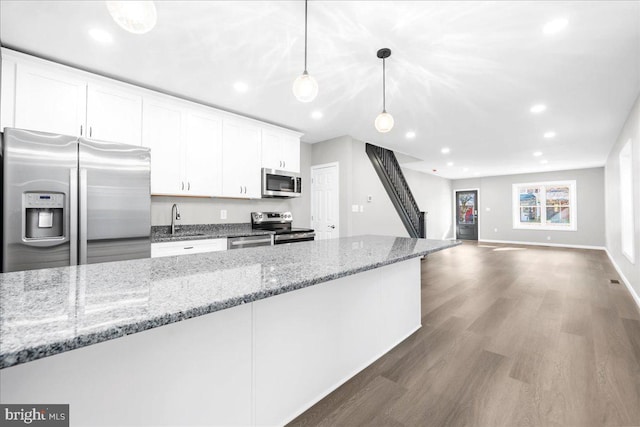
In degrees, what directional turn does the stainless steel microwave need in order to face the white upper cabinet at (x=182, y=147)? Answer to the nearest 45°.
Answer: approximately 90° to its right

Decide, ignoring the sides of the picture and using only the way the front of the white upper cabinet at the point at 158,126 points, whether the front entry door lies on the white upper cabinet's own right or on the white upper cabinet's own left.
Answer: on the white upper cabinet's own left

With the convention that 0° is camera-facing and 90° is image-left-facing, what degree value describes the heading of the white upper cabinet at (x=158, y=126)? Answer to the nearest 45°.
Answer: approximately 315°

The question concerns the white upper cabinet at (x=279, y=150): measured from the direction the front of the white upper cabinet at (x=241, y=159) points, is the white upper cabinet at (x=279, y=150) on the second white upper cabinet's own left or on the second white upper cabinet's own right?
on the second white upper cabinet's own left

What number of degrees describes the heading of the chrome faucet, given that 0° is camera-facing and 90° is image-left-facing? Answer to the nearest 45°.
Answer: approximately 315°

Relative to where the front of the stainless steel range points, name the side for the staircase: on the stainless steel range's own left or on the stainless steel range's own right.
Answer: on the stainless steel range's own left

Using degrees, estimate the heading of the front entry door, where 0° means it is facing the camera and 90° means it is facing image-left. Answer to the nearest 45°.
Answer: approximately 0°

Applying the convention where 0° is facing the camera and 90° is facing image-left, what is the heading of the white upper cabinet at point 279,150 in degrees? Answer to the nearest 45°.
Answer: approximately 315°
